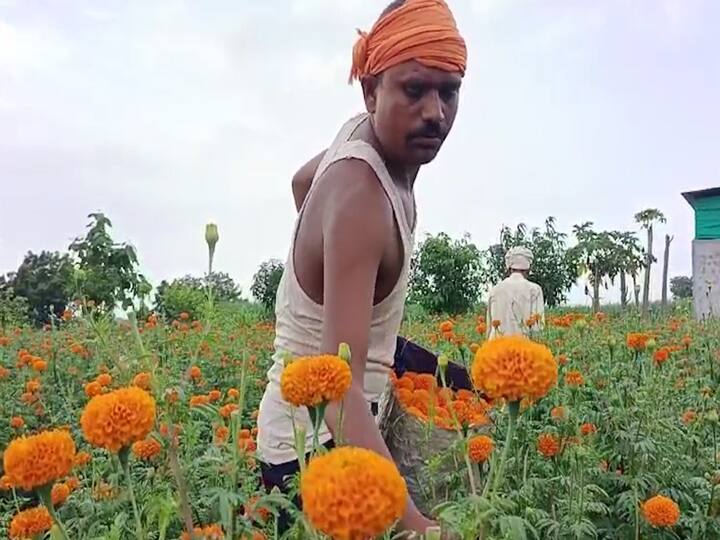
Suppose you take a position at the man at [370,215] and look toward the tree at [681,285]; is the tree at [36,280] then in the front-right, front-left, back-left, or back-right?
front-left

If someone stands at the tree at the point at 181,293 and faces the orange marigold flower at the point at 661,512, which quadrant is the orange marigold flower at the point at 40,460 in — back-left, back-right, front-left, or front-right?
front-right

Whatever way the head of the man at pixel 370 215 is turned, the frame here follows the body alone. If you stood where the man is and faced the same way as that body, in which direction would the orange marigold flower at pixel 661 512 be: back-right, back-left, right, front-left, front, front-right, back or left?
front

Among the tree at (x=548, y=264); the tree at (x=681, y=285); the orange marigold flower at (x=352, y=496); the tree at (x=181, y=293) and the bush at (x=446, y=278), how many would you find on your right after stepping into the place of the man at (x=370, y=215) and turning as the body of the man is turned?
1

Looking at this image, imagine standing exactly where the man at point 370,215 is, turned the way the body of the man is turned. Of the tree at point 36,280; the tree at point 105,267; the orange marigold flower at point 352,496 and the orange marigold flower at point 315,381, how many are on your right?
2

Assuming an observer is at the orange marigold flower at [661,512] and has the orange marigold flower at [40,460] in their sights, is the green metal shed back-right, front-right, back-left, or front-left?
back-right

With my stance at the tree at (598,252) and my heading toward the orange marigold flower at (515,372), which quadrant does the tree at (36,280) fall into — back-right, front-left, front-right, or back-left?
front-right

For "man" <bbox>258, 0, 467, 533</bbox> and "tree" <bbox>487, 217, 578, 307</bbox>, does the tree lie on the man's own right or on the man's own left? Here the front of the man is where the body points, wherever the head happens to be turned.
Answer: on the man's own left
